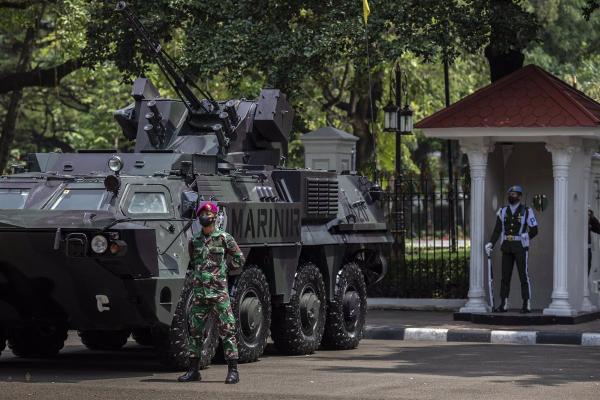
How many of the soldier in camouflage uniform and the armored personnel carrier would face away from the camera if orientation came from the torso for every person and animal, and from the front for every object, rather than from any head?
0

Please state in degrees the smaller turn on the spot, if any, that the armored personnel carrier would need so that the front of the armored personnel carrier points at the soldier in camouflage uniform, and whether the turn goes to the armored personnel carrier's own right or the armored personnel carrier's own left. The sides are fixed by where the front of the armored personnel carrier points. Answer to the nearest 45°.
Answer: approximately 45° to the armored personnel carrier's own left

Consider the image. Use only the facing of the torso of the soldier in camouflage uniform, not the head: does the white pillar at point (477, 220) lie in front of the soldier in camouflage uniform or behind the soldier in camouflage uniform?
behind

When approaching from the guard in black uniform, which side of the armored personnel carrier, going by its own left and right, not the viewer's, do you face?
back

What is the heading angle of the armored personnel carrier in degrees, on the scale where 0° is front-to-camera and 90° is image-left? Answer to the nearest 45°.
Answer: approximately 45°

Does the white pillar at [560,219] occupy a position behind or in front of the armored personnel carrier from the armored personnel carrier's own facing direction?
behind

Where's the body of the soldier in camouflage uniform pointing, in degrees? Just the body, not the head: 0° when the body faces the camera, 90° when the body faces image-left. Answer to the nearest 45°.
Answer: approximately 45°
